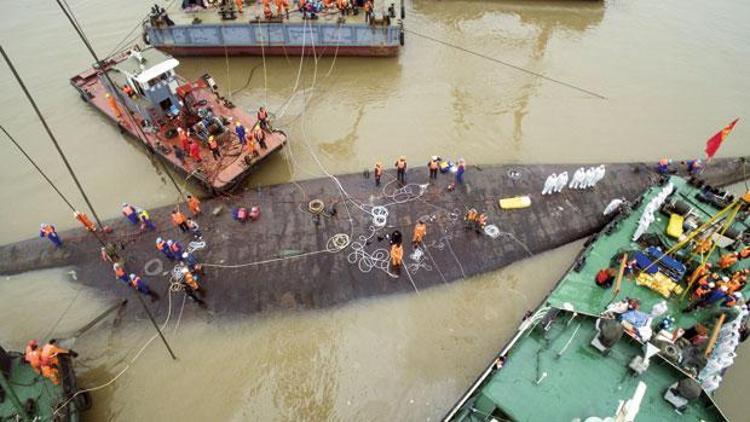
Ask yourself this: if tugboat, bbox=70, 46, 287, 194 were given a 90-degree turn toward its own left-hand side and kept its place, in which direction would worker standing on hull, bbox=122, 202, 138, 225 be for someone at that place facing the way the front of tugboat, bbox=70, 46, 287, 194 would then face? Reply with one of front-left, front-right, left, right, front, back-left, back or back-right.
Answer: back

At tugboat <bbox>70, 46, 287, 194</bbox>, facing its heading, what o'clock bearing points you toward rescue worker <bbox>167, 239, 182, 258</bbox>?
The rescue worker is roughly at 2 o'clock from the tugboat.

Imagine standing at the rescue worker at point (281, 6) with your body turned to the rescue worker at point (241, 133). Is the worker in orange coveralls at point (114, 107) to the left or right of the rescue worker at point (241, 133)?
right

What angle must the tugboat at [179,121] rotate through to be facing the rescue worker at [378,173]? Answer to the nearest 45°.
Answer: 0° — it already faces them

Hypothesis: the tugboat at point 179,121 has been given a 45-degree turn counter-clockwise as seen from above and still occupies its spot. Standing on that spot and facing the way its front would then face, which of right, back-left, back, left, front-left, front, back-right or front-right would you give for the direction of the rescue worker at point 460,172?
front-right

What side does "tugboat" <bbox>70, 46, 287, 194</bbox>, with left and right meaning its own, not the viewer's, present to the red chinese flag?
front

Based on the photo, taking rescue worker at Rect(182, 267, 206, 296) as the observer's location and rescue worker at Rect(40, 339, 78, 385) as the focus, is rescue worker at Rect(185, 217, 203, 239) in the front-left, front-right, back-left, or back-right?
back-right

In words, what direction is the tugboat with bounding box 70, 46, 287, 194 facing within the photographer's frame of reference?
facing the viewer and to the right of the viewer

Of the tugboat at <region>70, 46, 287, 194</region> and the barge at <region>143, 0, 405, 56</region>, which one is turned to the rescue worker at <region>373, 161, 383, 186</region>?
the tugboat

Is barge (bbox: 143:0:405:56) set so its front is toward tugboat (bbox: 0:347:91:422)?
no

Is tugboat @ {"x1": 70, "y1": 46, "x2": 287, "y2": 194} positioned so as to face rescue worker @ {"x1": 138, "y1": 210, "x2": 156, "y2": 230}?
no

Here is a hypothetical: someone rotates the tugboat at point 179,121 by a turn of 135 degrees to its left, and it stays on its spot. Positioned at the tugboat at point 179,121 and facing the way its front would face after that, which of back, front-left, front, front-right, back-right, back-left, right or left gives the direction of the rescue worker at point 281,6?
front-right

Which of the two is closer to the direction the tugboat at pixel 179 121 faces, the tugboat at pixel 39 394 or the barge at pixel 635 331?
the barge
